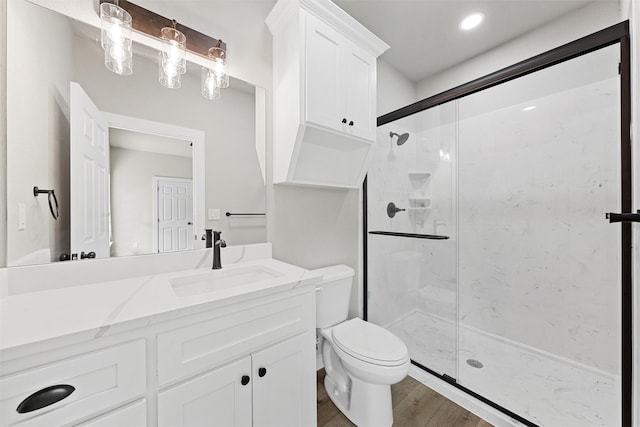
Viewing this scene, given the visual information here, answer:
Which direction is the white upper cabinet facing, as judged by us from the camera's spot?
facing the viewer and to the right of the viewer

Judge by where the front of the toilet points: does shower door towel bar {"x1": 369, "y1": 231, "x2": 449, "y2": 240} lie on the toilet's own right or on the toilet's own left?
on the toilet's own left

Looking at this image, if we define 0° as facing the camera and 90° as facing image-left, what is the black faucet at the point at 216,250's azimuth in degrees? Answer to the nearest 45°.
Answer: approximately 315°

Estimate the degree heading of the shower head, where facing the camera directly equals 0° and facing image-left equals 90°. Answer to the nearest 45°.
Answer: approximately 315°

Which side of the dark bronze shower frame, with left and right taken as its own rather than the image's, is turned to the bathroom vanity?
front

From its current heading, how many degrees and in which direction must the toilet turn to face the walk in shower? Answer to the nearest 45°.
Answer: approximately 90° to its left

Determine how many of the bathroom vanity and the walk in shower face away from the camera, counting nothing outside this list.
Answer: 0

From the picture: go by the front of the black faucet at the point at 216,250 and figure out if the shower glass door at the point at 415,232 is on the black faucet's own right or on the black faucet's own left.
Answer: on the black faucet's own left

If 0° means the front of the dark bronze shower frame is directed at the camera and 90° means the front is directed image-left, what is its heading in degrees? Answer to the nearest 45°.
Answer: approximately 45°

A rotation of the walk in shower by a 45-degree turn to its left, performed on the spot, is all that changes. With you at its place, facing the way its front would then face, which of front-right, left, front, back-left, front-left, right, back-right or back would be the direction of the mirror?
front-right

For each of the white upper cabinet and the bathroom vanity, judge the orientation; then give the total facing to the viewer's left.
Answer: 0

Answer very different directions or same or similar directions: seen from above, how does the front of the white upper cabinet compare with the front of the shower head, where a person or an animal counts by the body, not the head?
same or similar directions

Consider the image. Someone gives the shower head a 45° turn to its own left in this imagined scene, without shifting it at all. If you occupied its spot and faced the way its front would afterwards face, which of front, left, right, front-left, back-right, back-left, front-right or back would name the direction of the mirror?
back-right
